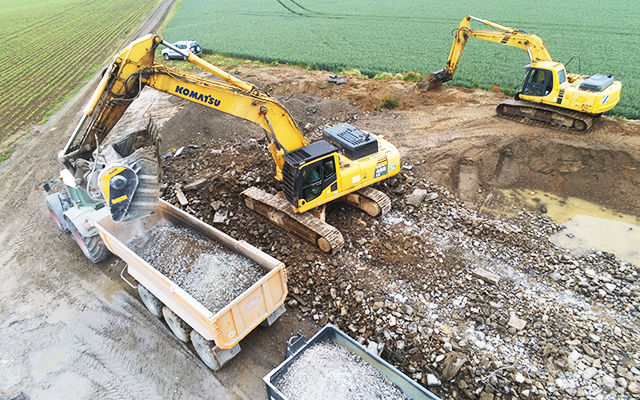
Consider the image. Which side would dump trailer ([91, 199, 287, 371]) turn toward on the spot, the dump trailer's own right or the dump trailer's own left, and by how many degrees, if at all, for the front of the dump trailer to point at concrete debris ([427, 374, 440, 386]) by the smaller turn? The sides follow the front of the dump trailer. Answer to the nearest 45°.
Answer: approximately 180°

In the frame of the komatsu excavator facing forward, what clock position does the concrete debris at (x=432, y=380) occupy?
The concrete debris is roughly at 9 o'clock from the komatsu excavator.

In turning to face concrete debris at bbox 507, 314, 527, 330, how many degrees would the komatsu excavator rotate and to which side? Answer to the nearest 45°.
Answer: approximately 90° to its left

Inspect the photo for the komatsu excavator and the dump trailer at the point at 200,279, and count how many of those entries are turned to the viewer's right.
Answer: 0

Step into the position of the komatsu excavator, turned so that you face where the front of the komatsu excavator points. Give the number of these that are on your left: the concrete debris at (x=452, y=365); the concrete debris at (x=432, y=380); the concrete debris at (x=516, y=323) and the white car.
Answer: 3

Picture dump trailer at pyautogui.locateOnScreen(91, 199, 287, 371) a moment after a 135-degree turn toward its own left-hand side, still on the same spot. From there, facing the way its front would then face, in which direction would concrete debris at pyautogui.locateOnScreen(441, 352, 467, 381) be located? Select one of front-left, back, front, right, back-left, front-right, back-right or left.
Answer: front-left

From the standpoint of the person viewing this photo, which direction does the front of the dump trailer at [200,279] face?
facing away from the viewer and to the left of the viewer

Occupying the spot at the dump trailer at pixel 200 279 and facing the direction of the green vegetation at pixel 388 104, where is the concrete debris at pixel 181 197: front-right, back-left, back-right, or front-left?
front-left

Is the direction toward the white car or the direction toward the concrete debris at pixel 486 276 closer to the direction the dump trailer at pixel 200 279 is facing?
the white car

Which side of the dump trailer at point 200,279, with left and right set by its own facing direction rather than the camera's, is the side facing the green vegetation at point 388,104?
right

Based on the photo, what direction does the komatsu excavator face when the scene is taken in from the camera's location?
facing the viewer and to the left of the viewer

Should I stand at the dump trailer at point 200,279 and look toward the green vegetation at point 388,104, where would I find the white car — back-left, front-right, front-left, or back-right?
front-left

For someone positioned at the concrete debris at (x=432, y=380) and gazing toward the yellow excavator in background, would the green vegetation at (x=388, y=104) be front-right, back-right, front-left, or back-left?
front-left

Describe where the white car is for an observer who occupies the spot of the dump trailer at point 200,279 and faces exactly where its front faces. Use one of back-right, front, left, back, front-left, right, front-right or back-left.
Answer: front-right

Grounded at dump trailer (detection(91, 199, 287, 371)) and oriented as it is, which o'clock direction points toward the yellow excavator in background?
The yellow excavator in background is roughly at 4 o'clock from the dump trailer.

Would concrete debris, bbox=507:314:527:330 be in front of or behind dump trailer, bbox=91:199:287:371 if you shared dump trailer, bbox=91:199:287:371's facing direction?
behind
